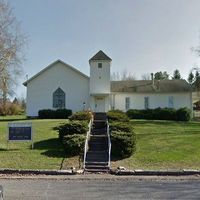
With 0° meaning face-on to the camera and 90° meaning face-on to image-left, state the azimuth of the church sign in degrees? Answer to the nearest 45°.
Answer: approximately 0°

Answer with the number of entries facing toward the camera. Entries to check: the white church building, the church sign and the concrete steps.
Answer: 3

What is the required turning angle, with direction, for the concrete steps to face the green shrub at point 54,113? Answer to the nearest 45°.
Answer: approximately 180°

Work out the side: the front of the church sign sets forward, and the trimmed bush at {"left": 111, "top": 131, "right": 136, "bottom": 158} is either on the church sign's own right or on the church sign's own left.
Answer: on the church sign's own left

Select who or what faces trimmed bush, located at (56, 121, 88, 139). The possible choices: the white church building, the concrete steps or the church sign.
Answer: the white church building

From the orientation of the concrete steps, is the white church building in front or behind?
behind

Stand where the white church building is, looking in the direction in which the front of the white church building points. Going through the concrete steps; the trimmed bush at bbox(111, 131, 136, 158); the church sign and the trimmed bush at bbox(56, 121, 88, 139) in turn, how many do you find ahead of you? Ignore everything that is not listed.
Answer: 4
